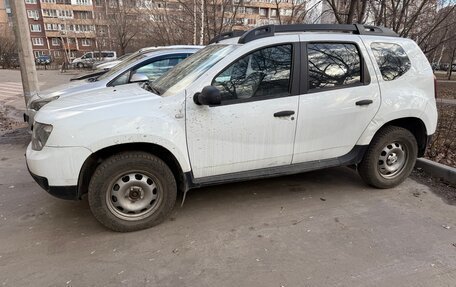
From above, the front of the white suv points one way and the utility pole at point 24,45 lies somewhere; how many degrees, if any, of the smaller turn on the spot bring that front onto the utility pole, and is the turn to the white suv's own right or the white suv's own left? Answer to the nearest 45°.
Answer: approximately 45° to the white suv's own right

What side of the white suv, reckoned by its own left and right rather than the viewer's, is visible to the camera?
left

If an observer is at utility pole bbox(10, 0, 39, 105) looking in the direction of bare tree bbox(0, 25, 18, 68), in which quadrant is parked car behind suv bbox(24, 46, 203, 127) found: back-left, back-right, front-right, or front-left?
back-right

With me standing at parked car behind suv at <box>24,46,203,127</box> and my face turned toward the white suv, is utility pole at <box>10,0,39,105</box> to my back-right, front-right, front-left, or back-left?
back-right

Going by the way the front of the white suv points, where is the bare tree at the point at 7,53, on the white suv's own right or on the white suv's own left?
on the white suv's own right

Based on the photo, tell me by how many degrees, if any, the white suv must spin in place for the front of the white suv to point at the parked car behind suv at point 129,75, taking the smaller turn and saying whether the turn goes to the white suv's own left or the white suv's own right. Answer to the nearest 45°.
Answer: approximately 45° to the white suv's own right
